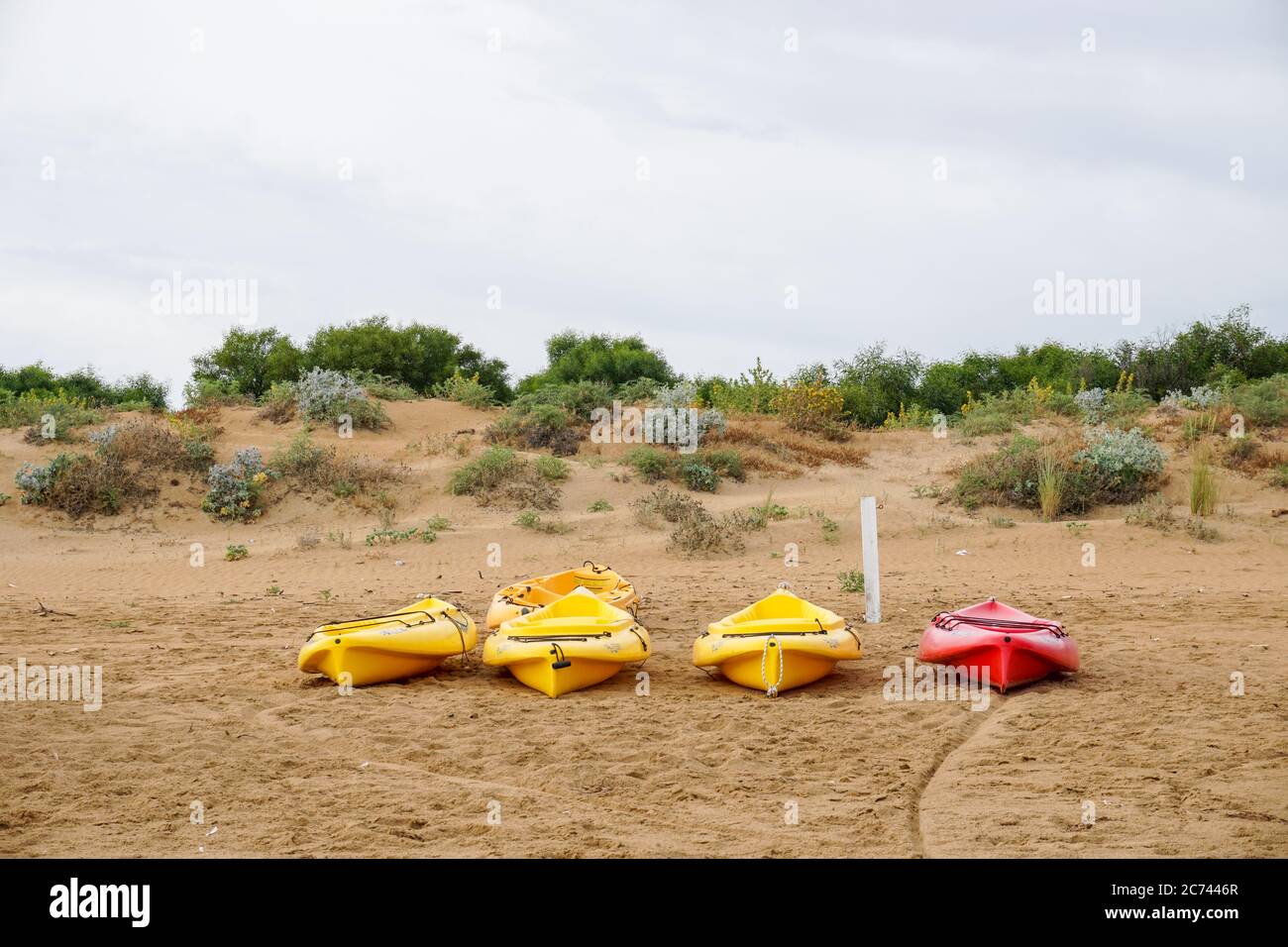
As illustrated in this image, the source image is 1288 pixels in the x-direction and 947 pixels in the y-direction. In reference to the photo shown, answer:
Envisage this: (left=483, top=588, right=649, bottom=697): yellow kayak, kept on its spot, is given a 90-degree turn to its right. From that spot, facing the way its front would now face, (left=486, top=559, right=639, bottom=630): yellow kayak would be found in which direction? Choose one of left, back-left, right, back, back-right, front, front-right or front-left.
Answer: right

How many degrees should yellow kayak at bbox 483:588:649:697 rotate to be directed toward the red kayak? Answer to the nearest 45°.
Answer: approximately 90° to its left

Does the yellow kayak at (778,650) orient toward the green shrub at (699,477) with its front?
no

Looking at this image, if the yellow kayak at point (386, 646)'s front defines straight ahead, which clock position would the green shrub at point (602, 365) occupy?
The green shrub is roughly at 5 o'clock from the yellow kayak.

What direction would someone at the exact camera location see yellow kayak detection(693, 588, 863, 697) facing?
facing the viewer

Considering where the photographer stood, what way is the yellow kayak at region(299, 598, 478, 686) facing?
facing the viewer and to the left of the viewer

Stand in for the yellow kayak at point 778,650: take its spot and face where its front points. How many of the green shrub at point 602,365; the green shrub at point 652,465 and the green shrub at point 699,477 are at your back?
3

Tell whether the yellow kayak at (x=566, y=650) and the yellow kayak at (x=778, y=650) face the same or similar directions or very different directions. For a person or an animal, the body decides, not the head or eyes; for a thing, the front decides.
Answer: same or similar directions

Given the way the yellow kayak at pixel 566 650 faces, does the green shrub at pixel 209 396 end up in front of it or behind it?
behind

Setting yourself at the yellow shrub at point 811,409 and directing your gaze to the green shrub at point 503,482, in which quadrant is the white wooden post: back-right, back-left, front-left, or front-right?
front-left

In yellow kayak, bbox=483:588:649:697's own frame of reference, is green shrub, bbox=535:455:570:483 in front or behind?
behind

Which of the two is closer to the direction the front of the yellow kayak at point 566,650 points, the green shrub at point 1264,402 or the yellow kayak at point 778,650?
the yellow kayak

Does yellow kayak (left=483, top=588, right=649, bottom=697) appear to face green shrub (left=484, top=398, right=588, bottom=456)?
no

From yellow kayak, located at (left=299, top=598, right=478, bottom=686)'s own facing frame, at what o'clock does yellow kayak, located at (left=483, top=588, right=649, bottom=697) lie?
yellow kayak, located at (left=483, top=588, right=649, bottom=697) is roughly at 8 o'clock from yellow kayak, located at (left=299, top=598, right=478, bottom=686).

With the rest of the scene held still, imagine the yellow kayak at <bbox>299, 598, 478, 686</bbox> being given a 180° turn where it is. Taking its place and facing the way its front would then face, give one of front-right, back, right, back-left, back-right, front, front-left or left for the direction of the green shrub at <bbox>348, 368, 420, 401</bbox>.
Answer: front-left

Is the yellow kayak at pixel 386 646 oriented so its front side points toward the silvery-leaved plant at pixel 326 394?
no

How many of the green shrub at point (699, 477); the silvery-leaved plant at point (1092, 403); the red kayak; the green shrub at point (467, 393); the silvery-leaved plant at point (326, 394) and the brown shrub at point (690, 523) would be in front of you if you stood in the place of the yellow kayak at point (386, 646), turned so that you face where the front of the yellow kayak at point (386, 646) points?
0
